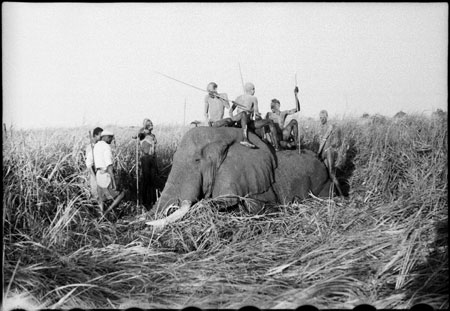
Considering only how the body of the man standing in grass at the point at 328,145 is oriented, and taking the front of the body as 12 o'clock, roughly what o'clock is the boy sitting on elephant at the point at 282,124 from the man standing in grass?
The boy sitting on elephant is roughly at 1 o'clock from the man standing in grass.

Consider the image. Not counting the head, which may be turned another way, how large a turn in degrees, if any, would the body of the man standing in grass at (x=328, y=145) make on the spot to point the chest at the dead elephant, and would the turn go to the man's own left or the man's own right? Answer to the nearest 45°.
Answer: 0° — they already face it

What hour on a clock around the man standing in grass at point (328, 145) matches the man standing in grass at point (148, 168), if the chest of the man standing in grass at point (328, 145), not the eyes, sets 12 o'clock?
the man standing in grass at point (148, 168) is roughly at 1 o'clock from the man standing in grass at point (328, 145).

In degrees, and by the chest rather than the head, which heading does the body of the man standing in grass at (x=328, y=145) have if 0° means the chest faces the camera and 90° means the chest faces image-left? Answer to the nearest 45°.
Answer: approximately 45°

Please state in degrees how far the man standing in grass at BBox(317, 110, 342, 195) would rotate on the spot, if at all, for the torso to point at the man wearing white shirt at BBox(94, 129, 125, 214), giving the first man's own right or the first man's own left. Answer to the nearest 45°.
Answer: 0° — they already face them
